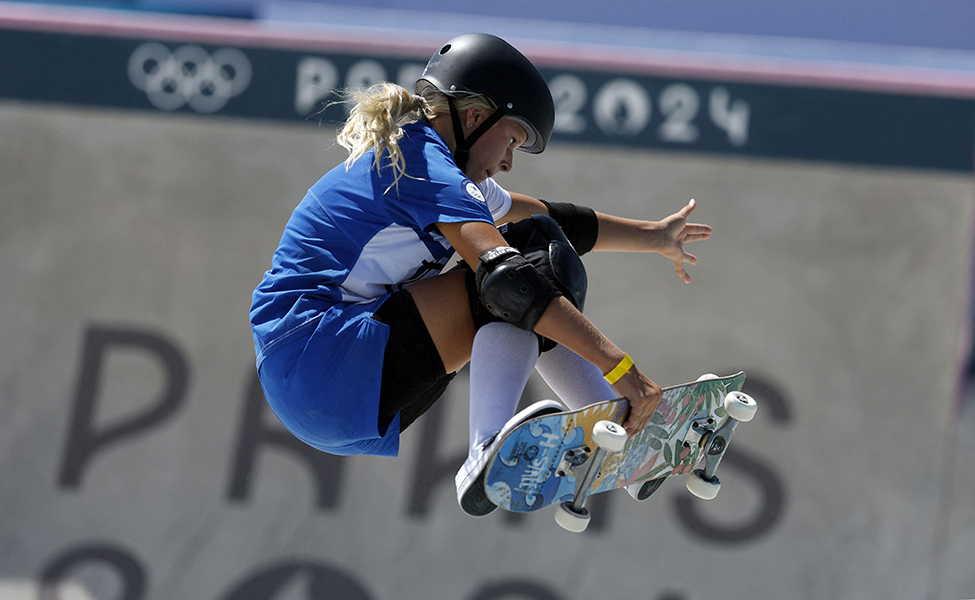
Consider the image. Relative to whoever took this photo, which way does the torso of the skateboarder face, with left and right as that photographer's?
facing to the right of the viewer
